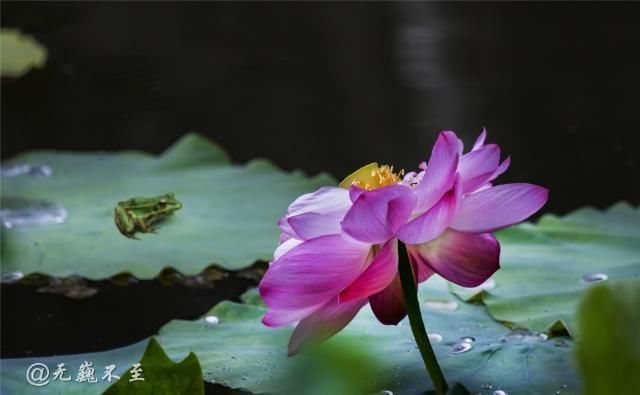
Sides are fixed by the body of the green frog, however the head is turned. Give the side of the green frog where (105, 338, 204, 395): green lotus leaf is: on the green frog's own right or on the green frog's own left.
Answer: on the green frog's own right

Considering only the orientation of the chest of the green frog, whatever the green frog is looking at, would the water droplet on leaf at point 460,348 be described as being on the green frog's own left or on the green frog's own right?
on the green frog's own right

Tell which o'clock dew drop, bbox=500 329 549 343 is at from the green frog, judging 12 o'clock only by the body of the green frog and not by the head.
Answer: The dew drop is roughly at 2 o'clock from the green frog.

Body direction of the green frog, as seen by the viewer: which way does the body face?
to the viewer's right

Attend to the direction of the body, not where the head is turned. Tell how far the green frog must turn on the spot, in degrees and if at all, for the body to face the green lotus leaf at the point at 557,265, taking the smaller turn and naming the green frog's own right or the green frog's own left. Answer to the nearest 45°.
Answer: approximately 45° to the green frog's own right

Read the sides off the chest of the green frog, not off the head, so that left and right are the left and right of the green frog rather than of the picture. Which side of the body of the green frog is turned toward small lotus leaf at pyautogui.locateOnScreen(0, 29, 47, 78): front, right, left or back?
left
